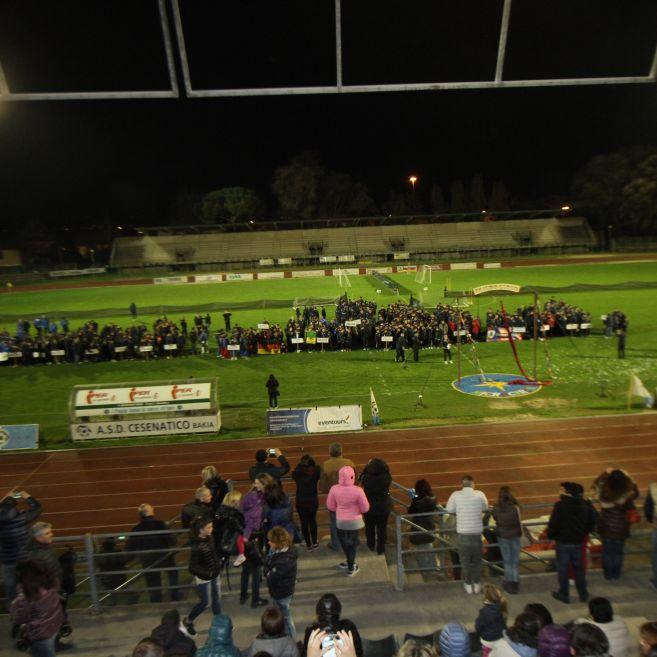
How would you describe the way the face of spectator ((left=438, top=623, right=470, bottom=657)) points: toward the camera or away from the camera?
away from the camera

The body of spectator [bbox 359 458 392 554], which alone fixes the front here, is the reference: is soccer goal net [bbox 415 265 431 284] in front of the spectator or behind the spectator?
in front

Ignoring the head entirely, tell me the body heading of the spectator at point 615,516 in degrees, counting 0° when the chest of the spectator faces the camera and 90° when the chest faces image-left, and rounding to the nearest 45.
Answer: approximately 180°

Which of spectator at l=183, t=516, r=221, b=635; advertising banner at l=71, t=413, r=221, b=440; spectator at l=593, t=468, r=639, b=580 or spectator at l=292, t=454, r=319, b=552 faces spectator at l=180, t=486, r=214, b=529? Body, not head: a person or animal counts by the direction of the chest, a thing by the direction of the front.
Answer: the advertising banner

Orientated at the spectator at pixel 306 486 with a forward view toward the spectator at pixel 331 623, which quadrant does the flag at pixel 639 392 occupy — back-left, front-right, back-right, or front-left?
back-left

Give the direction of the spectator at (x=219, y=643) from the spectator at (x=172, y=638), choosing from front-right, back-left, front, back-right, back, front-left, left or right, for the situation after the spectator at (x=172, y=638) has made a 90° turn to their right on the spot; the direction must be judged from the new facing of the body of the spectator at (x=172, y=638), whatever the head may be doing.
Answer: front-right

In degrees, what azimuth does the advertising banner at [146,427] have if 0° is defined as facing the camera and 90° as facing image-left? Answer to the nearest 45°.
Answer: approximately 0°

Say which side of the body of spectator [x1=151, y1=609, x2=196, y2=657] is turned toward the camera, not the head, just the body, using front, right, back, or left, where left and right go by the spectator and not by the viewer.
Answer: back

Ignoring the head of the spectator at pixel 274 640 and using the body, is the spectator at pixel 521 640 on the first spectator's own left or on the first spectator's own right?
on the first spectator's own right

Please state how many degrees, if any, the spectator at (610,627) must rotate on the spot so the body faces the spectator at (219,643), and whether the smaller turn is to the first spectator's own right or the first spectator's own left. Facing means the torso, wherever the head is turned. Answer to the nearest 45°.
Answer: approximately 135° to the first spectator's own left

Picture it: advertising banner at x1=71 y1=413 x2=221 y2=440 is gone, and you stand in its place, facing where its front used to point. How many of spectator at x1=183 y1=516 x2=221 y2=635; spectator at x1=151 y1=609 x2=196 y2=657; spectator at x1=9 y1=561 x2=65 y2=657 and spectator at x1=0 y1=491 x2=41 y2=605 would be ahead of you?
4

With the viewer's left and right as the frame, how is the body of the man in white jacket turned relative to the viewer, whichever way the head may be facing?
facing away from the viewer

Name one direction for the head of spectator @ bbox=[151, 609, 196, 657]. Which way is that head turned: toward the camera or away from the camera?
away from the camera

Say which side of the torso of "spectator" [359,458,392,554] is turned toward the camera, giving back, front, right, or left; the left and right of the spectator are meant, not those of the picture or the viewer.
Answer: back

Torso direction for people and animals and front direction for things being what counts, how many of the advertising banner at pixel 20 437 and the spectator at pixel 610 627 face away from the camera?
1

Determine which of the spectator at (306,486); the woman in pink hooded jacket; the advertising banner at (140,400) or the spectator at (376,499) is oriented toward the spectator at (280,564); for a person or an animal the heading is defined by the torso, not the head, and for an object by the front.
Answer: the advertising banner

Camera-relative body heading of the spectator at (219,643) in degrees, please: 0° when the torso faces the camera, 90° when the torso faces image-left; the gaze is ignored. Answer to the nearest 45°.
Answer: approximately 180°
